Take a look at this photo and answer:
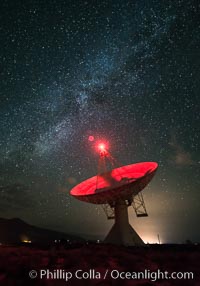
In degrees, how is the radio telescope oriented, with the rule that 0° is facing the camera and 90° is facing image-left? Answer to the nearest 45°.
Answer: approximately 45°
